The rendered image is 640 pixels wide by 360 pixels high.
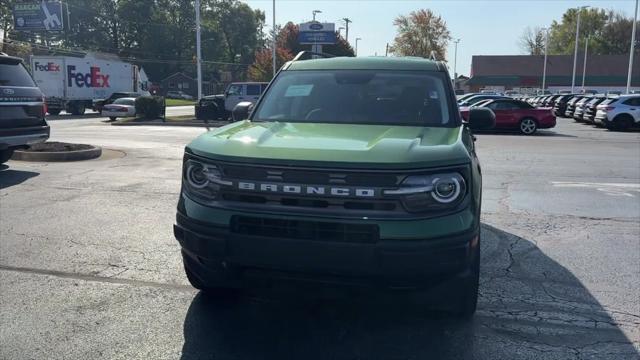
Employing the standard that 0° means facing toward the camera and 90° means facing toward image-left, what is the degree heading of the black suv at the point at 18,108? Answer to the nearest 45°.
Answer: approximately 135°

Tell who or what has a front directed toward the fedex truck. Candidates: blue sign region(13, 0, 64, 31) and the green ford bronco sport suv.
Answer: the blue sign

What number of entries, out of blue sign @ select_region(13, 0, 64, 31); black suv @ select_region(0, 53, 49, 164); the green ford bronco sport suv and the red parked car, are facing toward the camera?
2

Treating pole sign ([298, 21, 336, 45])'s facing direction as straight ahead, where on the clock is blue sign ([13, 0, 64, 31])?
The blue sign is roughly at 3 o'clock from the pole sign.

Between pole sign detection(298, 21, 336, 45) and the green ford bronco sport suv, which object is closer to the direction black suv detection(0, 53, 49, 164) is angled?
the pole sign

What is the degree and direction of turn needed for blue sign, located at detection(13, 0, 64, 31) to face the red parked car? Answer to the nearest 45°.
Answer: approximately 45° to its left

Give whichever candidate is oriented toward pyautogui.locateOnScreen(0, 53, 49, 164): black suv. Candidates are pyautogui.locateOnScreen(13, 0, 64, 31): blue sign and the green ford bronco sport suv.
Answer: the blue sign
